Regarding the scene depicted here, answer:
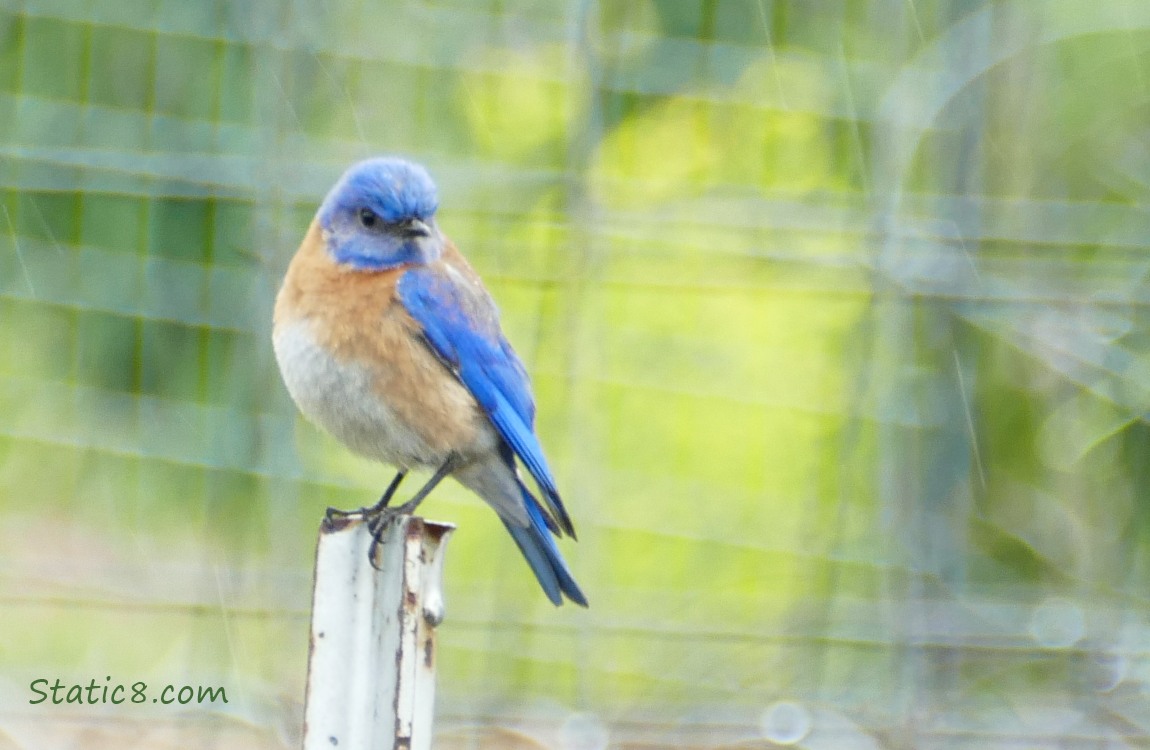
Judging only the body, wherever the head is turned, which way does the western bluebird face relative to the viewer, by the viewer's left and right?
facing the viewer and to the left of the viewer
